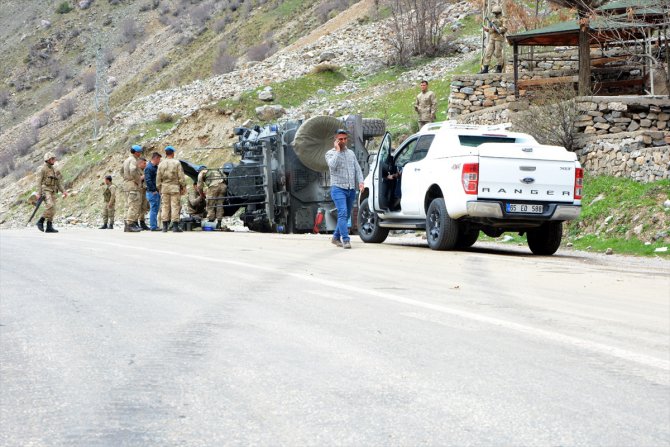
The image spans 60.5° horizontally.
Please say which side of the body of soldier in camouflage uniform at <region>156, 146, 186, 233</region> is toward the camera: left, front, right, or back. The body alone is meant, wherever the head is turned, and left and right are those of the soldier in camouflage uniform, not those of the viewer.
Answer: back

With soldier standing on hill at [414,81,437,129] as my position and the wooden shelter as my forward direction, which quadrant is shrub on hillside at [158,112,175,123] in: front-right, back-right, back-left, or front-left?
back-left

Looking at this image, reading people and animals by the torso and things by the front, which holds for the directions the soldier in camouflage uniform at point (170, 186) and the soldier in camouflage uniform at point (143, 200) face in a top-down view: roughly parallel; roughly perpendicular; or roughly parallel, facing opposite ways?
roughly perpendicular

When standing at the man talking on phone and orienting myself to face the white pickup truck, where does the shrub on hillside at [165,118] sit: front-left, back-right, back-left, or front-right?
back-left

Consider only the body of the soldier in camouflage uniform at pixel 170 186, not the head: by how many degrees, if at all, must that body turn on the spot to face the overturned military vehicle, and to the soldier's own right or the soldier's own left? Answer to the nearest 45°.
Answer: approximately 90° to the soldier's own right

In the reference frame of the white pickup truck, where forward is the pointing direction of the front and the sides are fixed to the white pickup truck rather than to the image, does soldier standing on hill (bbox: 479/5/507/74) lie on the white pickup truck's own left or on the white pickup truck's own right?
on the white pickup truck's own right

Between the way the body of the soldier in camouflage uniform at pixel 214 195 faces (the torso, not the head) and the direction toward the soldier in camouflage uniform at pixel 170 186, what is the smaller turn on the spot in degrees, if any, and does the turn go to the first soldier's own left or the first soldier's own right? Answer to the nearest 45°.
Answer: approximately 135° to the first soldier's own left

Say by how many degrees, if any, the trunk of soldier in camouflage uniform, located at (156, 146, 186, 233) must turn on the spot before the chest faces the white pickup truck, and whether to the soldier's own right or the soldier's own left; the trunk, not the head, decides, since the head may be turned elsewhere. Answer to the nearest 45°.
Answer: approximately 135° to the soldier's own right

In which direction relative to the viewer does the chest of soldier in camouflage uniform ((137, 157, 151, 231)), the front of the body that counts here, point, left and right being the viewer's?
facing to the right of the viewer

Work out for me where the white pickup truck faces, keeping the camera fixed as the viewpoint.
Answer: facing away from the viewer and to the left of the viewer
